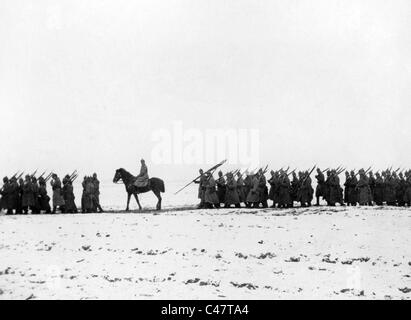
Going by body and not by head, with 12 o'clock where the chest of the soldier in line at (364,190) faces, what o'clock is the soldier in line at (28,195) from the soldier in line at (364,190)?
the soldier in line at (28,195) is roughly at 11 o'clock from the soldier in line at (364,190).

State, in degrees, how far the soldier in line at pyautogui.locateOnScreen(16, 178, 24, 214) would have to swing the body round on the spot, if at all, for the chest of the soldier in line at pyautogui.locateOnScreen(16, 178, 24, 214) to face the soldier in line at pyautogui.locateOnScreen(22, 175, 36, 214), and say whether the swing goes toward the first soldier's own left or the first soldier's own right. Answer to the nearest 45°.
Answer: approximately 135° to the first soldier's own left

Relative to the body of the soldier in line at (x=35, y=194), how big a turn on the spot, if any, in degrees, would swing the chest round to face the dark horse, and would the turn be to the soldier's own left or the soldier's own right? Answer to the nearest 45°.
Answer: approximately 180°

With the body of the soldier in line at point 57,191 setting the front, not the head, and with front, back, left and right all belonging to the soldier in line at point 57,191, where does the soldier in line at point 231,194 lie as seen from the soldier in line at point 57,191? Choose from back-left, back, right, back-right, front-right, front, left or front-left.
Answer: back

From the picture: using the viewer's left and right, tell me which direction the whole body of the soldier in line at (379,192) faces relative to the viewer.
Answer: facing to the left of the viewer

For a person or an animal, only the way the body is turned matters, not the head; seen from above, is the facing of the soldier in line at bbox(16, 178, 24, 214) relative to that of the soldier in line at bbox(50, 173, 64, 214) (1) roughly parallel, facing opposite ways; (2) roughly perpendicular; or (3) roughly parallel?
roughly parallel

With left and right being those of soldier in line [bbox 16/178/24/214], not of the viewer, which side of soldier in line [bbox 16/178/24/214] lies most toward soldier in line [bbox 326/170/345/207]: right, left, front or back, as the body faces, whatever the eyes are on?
back

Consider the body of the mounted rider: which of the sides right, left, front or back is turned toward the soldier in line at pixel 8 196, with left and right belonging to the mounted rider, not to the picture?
front

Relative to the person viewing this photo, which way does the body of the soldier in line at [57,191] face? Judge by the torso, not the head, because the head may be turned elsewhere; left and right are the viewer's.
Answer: facing to the left of the viewer

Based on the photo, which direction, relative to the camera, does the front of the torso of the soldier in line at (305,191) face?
to the viewer's left

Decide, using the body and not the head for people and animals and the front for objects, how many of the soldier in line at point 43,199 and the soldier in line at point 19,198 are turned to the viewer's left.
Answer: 2

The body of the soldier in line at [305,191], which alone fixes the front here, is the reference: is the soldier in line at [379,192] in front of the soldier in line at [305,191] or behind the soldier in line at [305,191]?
behind

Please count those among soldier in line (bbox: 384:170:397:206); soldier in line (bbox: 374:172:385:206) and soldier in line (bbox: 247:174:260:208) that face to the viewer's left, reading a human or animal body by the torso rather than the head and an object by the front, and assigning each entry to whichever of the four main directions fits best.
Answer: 3

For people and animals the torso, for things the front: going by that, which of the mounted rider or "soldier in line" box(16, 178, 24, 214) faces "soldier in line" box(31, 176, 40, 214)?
the mounted rider

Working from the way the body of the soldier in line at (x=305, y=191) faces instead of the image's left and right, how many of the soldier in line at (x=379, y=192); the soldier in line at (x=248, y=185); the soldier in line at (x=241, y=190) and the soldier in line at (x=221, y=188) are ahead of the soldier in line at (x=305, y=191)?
3

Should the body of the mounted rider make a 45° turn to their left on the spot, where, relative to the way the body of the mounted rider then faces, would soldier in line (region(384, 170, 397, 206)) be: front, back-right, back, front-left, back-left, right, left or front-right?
back-left

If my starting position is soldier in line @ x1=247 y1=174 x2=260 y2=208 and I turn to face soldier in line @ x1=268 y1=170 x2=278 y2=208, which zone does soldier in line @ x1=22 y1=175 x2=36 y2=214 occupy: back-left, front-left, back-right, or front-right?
back-right
